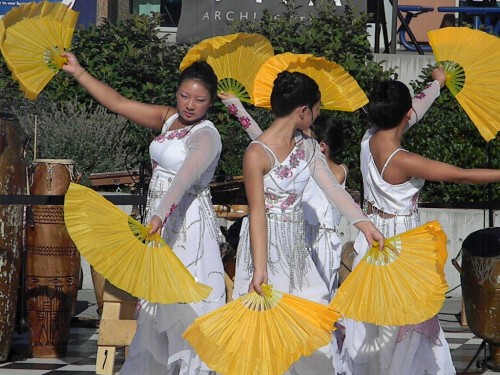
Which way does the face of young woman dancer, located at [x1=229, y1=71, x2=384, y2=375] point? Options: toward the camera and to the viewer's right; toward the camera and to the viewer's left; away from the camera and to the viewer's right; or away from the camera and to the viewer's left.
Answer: away from the camera and to the viewer's right

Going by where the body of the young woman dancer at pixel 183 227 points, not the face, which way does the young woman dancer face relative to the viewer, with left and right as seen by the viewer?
facing the viewer and to the left of the viewer

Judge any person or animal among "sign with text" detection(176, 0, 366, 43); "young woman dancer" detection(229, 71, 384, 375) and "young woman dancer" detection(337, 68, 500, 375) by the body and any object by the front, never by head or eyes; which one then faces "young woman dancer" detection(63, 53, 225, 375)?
the sign with text

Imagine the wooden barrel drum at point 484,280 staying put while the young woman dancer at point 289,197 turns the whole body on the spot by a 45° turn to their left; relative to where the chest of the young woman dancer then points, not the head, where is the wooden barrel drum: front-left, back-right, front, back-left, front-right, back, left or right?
front-left

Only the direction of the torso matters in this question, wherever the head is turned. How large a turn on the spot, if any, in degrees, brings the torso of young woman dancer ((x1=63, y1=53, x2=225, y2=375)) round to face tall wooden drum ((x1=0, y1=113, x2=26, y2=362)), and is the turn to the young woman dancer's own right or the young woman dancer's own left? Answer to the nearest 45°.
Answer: approximately 90° to the young woman dancer's own right

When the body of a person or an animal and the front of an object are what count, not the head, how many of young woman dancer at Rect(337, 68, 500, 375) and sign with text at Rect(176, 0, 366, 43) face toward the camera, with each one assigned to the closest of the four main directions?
1

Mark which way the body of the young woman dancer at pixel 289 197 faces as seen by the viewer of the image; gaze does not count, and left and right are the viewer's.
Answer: facing the viewer and to the right of the viewer

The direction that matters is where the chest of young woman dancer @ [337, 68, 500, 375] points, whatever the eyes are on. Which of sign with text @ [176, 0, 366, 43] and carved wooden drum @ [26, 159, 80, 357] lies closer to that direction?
the sign with text

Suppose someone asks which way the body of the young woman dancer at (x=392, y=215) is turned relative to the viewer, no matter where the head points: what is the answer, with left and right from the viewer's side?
facing away from the viewer and to the right of the viewer

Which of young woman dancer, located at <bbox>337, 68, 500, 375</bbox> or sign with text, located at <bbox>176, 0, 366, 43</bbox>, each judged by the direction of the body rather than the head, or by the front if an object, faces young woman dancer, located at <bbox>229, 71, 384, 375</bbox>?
the sign with text

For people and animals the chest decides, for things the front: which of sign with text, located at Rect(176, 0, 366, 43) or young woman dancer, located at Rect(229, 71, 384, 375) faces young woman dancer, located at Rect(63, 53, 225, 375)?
the sign with text

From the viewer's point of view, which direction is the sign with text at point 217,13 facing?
toward the camera

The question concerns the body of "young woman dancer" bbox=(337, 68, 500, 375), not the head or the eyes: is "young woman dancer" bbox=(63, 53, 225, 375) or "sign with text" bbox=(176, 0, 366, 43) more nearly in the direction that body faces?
the sign with text
